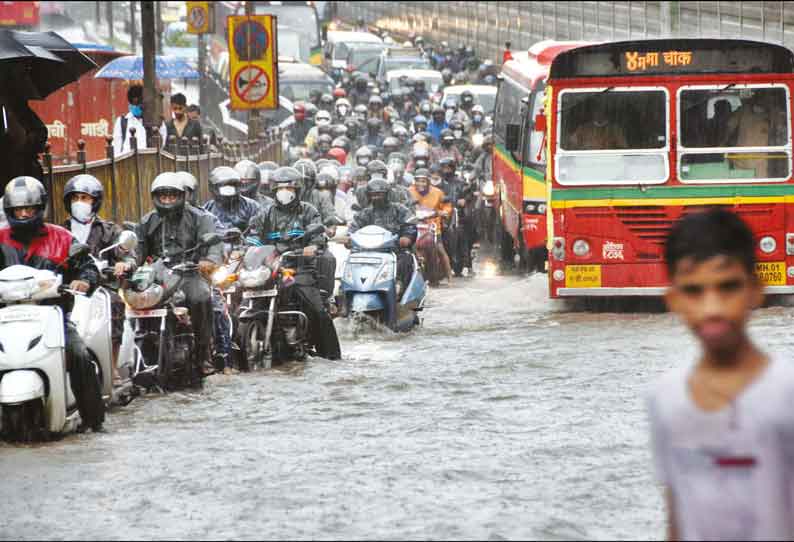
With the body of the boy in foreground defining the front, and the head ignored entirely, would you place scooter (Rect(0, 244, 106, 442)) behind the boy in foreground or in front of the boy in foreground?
behind

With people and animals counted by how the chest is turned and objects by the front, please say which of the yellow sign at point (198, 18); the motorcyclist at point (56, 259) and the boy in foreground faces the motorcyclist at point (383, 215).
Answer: the yellow sign

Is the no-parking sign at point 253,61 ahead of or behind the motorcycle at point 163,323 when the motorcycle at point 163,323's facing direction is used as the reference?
behind

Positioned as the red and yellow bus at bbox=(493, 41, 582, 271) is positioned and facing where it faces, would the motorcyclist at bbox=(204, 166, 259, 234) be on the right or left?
on its right

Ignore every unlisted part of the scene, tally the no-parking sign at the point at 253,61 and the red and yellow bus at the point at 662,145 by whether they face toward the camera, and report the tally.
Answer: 2

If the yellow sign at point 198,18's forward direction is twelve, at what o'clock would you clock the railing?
The railing is roughly at 12 o'clock from the yellow sign.

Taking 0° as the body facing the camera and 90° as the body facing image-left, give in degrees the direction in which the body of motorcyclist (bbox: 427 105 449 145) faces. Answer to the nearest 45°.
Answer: approximately 0°

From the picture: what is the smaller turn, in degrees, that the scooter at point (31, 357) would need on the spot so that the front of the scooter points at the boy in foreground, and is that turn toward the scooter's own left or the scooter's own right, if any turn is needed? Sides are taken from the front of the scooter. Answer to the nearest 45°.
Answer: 0° — it already faces them
